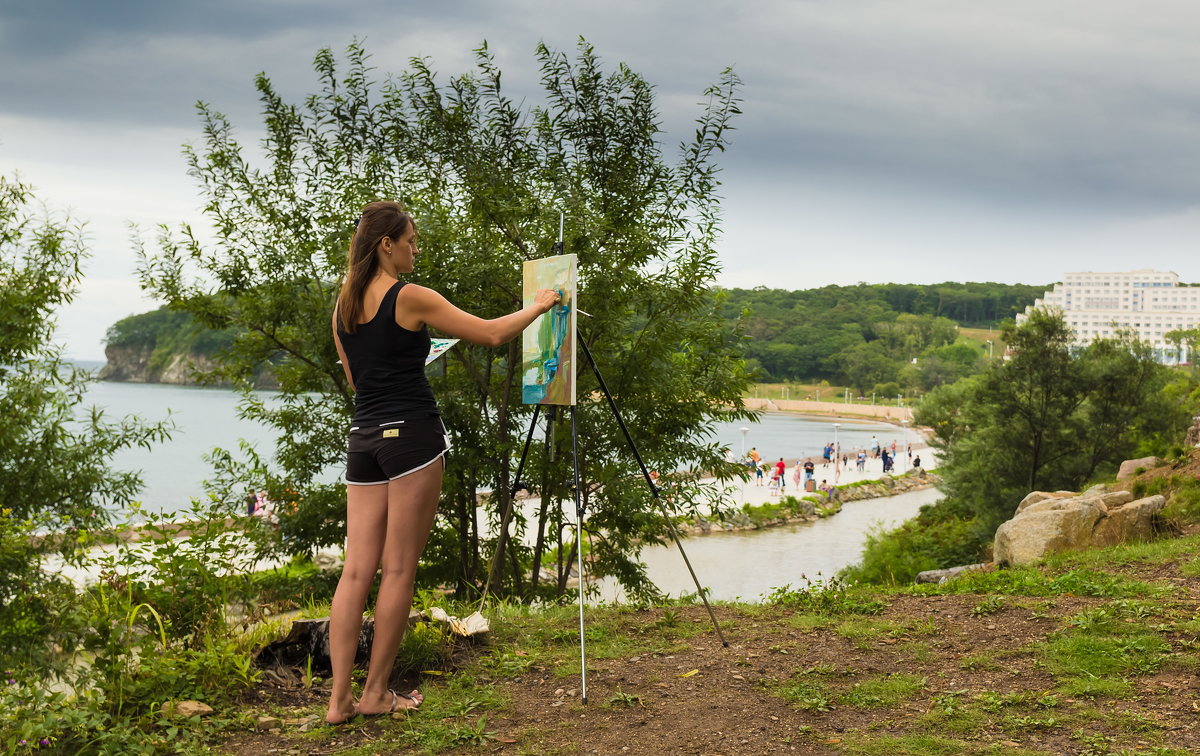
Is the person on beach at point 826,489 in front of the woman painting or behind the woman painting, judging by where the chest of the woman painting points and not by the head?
in front

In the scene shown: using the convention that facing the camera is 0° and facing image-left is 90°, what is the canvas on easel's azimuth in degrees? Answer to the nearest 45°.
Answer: approximately 45°

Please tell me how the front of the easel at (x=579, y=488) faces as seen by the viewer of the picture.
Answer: facing the viewer and to the left of the viewer

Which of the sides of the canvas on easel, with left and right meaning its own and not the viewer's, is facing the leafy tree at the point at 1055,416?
back

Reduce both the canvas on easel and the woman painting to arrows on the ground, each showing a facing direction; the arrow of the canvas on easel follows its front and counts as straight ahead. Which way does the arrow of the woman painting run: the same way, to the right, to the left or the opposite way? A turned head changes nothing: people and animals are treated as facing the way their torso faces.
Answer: the opposite way

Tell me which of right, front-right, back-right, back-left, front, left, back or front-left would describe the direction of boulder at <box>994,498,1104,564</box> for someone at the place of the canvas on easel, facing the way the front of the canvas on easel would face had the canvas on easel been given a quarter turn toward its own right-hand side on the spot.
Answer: right

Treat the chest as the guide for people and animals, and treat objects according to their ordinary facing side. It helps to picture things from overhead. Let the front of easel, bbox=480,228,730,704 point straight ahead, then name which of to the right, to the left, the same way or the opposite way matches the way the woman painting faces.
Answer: the opposite way

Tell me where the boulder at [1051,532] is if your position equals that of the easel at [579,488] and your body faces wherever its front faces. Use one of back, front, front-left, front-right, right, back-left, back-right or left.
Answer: back

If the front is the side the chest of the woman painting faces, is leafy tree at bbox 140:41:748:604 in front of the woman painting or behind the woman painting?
in front
